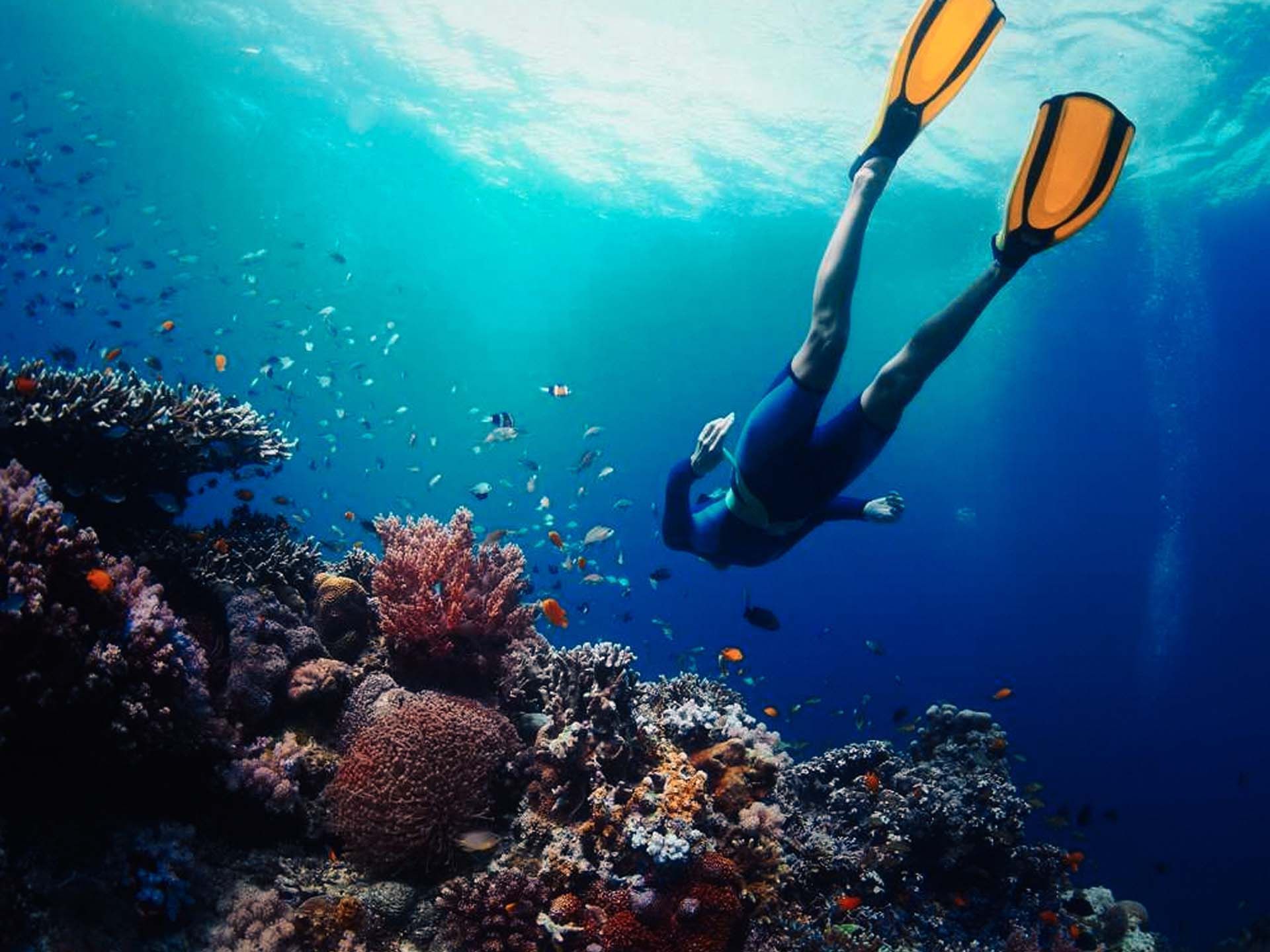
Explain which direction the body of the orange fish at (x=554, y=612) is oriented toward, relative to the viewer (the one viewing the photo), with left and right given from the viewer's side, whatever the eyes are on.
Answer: facing to the left of the viewer

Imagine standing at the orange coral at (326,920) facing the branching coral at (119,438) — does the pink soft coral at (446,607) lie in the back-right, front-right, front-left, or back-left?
front-right

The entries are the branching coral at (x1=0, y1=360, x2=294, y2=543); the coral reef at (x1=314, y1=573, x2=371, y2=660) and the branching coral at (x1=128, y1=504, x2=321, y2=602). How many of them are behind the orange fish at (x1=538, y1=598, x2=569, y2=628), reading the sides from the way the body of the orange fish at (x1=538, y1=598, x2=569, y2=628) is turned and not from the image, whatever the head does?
0
